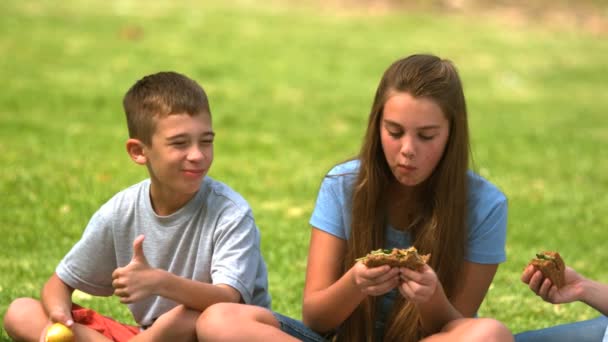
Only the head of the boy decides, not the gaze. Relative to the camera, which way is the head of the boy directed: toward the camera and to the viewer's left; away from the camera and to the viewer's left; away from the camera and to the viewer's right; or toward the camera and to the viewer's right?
toward the camera and to the viewer's right

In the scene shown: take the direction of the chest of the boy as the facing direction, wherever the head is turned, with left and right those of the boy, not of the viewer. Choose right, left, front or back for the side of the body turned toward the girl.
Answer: left

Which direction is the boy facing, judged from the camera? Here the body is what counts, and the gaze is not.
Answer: toward the camera
